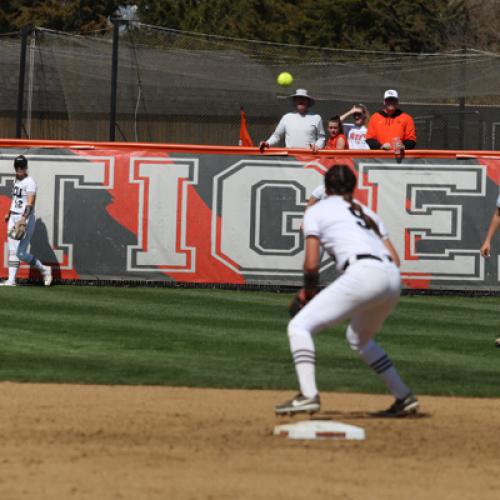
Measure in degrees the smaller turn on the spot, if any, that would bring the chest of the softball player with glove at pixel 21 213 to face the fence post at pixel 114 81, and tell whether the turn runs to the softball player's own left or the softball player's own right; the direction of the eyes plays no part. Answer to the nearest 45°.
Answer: approximately 180°

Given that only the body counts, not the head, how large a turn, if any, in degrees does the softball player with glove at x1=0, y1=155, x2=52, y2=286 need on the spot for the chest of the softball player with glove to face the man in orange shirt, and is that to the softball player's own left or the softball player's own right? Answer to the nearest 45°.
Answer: approximately 135° to the softball player's own left

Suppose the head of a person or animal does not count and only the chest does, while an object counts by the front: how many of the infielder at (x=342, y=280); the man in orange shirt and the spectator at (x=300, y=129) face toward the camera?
2

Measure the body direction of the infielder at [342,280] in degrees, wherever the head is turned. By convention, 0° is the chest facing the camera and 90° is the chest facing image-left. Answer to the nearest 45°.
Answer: approximately 135°

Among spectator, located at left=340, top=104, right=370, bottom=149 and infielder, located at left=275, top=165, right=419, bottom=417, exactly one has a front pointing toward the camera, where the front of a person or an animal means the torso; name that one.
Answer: the spectator

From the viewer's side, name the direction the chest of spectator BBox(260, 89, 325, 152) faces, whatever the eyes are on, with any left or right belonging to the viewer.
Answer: facing the viewer

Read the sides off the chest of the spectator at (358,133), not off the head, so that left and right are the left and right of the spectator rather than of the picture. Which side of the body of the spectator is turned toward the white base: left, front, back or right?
front

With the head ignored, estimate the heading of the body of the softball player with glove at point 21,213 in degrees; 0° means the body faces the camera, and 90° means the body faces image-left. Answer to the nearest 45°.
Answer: approximately 45°

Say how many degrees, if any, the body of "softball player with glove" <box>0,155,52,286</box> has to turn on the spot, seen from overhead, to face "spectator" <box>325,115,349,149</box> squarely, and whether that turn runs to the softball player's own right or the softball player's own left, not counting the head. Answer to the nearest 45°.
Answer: approximately 135° to the softball player's own left

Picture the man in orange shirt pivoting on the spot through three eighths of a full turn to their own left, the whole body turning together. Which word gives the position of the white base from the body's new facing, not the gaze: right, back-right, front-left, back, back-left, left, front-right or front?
back-right

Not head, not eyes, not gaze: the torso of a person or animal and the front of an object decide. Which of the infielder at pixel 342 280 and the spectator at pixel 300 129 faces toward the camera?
the spectator

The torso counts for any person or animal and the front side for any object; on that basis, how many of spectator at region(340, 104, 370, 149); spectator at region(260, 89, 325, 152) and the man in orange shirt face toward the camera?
3

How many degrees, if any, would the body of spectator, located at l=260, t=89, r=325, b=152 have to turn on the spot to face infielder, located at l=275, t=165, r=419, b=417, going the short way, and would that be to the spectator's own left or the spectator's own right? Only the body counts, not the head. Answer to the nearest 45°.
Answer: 0° — they already face them

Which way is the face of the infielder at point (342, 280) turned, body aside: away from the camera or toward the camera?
away from the camera

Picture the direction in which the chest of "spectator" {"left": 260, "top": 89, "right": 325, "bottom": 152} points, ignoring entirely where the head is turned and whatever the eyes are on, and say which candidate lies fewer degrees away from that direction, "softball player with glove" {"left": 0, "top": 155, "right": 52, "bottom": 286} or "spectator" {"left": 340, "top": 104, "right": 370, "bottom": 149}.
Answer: the softball player with glove

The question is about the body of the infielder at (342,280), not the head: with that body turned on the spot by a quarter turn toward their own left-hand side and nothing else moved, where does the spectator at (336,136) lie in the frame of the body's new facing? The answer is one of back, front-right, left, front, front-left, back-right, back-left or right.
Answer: back-right

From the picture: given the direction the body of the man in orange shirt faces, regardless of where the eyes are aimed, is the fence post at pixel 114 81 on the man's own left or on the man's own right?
on the man's own right
